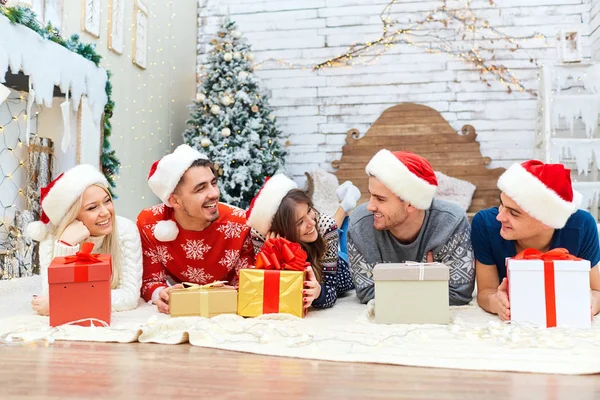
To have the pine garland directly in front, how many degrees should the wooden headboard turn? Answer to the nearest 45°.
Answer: approximately 45° to its right

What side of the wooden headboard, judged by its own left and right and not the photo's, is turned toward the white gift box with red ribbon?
front

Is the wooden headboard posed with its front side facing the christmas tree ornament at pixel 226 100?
no

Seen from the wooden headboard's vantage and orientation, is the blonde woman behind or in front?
in front

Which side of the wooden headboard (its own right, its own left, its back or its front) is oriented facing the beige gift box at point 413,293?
front

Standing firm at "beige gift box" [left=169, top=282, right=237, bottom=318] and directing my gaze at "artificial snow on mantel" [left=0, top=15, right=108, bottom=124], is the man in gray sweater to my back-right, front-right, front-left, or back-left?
back-right

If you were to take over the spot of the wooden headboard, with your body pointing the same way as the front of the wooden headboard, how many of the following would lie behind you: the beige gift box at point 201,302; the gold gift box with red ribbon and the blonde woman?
0

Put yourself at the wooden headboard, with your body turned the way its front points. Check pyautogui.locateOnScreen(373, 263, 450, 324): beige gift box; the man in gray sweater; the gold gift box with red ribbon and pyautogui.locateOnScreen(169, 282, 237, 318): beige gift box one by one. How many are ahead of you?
4

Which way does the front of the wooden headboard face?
toward the camera

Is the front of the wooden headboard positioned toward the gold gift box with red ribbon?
yes

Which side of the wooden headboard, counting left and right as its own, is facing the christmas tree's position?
right

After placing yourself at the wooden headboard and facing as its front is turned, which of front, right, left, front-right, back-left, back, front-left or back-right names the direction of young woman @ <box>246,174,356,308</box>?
front

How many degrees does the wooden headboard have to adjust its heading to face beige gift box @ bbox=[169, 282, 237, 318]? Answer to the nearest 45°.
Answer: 0° — it already faces it

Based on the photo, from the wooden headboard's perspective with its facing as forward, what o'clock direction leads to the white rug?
The white rug is roughly at 12 o'clock from the wooden headboard.

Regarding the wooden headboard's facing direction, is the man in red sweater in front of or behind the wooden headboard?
in front
